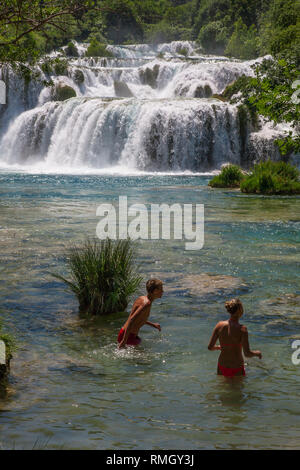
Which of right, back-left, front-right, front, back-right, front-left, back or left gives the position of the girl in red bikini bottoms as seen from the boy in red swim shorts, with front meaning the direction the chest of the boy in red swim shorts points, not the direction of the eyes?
front-right

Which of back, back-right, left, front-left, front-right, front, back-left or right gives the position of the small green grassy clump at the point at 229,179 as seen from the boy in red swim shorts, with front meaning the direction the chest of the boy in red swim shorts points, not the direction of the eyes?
left

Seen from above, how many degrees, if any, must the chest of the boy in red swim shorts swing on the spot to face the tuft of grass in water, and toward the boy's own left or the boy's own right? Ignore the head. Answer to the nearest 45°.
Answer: approximately 90° to the boy's own left

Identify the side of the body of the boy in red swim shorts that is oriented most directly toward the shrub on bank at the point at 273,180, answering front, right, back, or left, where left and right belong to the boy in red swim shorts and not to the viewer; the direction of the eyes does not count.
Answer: left

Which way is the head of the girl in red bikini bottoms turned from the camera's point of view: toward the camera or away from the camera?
away from the camera

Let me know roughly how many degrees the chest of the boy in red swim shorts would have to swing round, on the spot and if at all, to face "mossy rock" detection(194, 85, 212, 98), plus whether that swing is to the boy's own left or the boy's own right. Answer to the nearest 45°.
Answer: approximately 90° to the boy's own left

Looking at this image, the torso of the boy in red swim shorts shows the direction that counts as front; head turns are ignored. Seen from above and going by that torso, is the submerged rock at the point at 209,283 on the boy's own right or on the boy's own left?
on the boy's own left

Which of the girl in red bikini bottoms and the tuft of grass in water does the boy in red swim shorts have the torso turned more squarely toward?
the girl in red bikini bottoms

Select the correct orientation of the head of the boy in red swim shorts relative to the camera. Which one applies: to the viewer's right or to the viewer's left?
to the viewer's right

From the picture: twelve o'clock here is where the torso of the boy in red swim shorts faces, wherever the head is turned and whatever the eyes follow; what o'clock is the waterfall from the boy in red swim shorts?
The waterfall is roughly at 9 o'clock from the boy in red swim shorts.

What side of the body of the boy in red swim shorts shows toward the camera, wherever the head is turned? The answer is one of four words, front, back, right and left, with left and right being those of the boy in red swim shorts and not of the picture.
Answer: right
